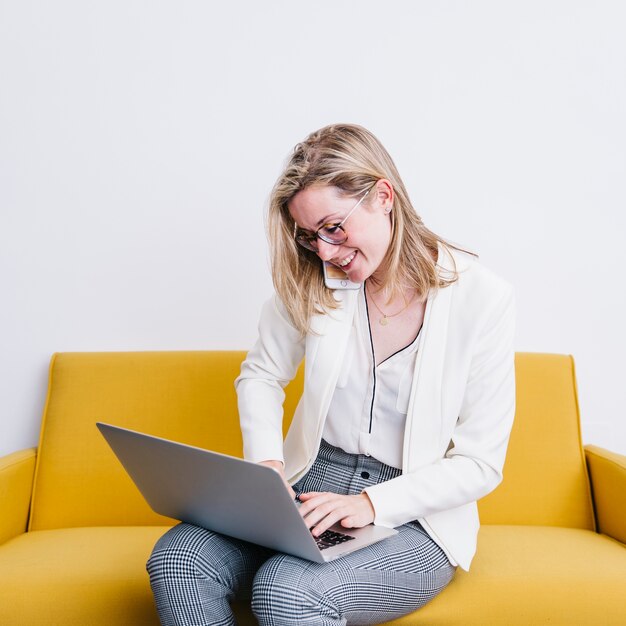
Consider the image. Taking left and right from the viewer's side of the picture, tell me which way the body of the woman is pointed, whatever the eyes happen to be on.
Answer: facing the viewer and to the left of the viewer
